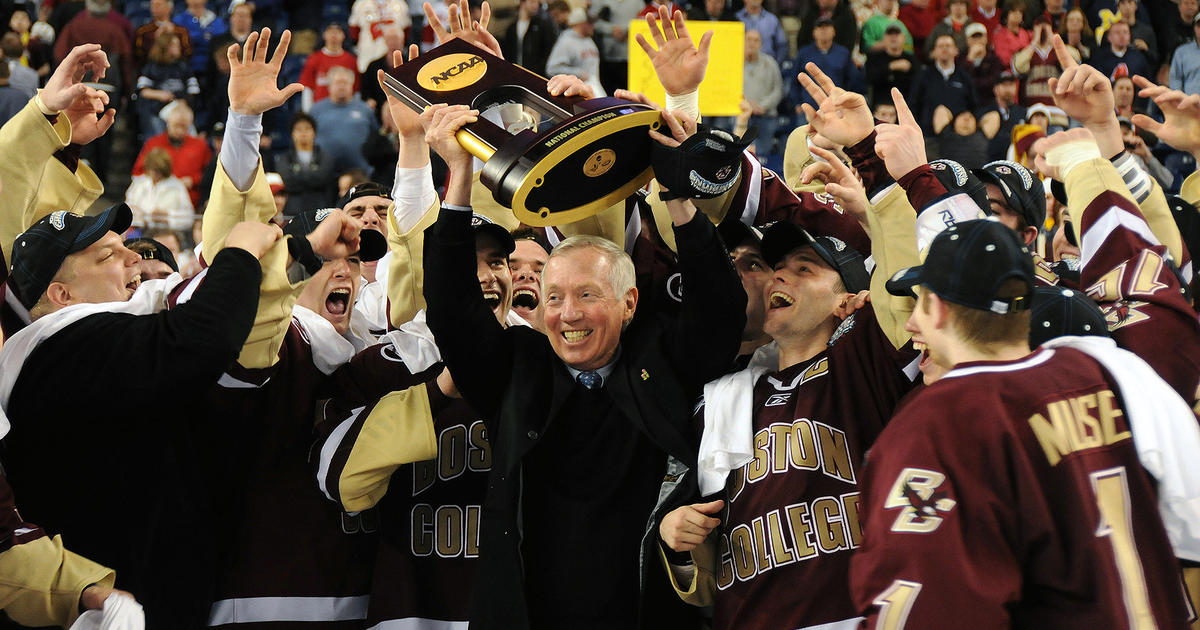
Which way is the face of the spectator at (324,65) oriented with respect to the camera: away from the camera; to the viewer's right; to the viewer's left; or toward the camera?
toward the camera

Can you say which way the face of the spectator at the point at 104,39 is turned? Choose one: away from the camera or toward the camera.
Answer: toward the camera

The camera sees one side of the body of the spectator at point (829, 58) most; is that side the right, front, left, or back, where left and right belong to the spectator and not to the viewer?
front

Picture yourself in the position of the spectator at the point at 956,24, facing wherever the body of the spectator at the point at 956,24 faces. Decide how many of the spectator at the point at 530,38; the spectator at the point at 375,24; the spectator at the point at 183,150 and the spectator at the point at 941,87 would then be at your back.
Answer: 0

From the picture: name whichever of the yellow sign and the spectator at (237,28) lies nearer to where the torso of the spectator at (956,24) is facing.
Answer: the yellow sign

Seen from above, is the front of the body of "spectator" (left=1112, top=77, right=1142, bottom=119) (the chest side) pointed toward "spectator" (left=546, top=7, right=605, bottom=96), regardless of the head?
no

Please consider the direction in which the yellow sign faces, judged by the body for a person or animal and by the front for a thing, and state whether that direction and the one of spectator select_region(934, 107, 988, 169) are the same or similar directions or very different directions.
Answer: same or similar directions

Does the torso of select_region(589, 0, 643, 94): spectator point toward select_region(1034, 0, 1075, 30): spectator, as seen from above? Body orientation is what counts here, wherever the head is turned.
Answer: no

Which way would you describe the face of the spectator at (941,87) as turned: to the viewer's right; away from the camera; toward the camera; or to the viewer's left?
toward the camera

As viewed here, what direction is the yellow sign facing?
toward the camera

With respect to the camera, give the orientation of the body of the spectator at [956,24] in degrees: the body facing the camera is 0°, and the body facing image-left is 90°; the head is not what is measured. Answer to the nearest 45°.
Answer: approximately 0°

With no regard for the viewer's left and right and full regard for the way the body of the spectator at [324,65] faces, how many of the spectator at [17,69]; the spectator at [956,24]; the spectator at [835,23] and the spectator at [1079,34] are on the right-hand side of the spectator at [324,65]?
1

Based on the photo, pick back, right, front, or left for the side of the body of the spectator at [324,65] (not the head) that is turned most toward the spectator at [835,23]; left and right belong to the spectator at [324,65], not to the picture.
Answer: left

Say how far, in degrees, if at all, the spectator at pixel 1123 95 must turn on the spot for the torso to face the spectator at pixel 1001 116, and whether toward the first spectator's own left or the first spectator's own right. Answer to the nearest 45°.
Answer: approximately 90° to the first spectator's own right

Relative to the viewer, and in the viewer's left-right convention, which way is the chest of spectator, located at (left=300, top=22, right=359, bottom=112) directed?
facing the viewer

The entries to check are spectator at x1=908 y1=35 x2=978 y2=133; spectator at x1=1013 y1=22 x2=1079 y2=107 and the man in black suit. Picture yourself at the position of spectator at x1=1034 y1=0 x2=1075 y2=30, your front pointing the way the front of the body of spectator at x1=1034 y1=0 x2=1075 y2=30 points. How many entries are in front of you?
3

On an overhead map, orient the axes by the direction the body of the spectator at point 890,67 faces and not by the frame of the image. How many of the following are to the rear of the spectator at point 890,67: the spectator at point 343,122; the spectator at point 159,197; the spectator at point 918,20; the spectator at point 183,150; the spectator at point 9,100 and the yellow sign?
1
